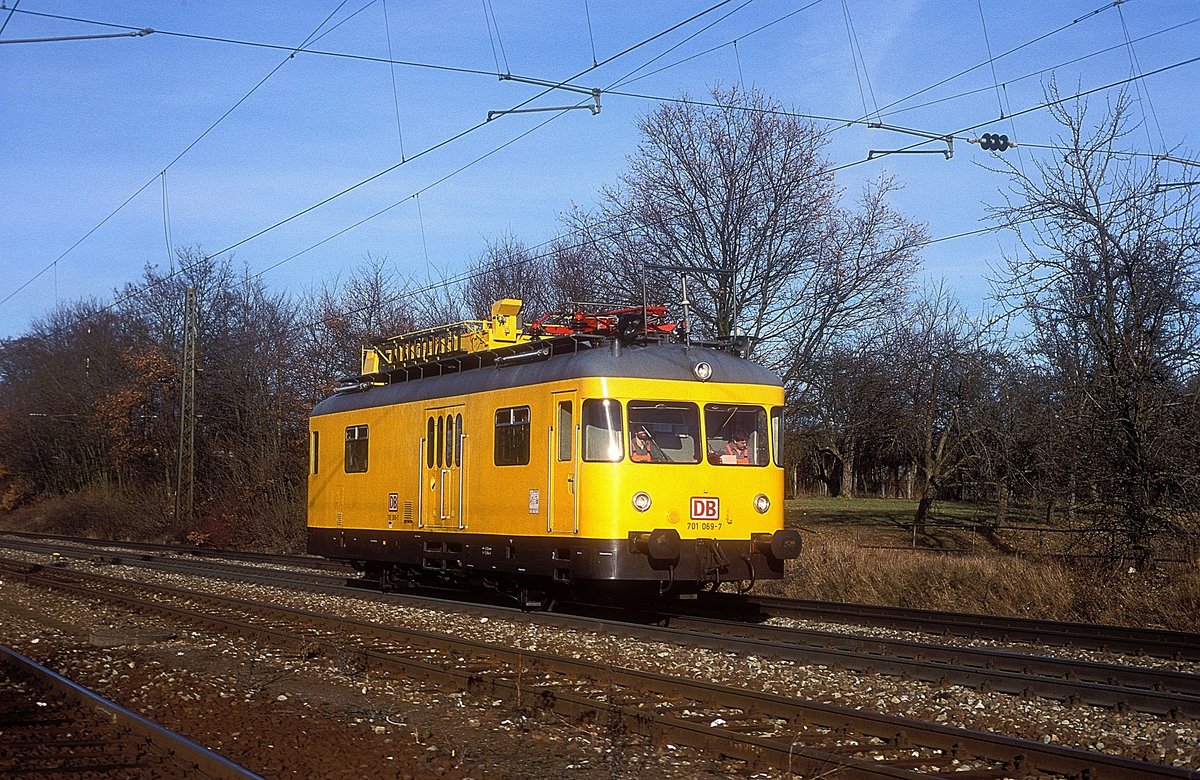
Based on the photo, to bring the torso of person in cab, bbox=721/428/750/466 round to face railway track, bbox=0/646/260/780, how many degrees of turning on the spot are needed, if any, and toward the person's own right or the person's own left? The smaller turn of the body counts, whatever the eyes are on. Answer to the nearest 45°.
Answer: approximately 90° to the person's own right

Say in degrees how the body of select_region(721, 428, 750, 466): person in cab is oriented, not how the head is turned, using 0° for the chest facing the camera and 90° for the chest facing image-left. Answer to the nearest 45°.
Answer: approximately 315°

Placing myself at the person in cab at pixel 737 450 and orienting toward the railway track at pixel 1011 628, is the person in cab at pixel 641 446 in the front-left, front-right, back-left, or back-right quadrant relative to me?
back-right

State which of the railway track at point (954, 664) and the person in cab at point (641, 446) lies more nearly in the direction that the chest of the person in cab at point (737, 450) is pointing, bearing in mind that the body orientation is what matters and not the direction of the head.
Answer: the railway track

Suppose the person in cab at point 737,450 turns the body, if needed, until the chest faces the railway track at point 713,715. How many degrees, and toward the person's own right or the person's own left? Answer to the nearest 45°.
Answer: approximately 45° to the person's own right
